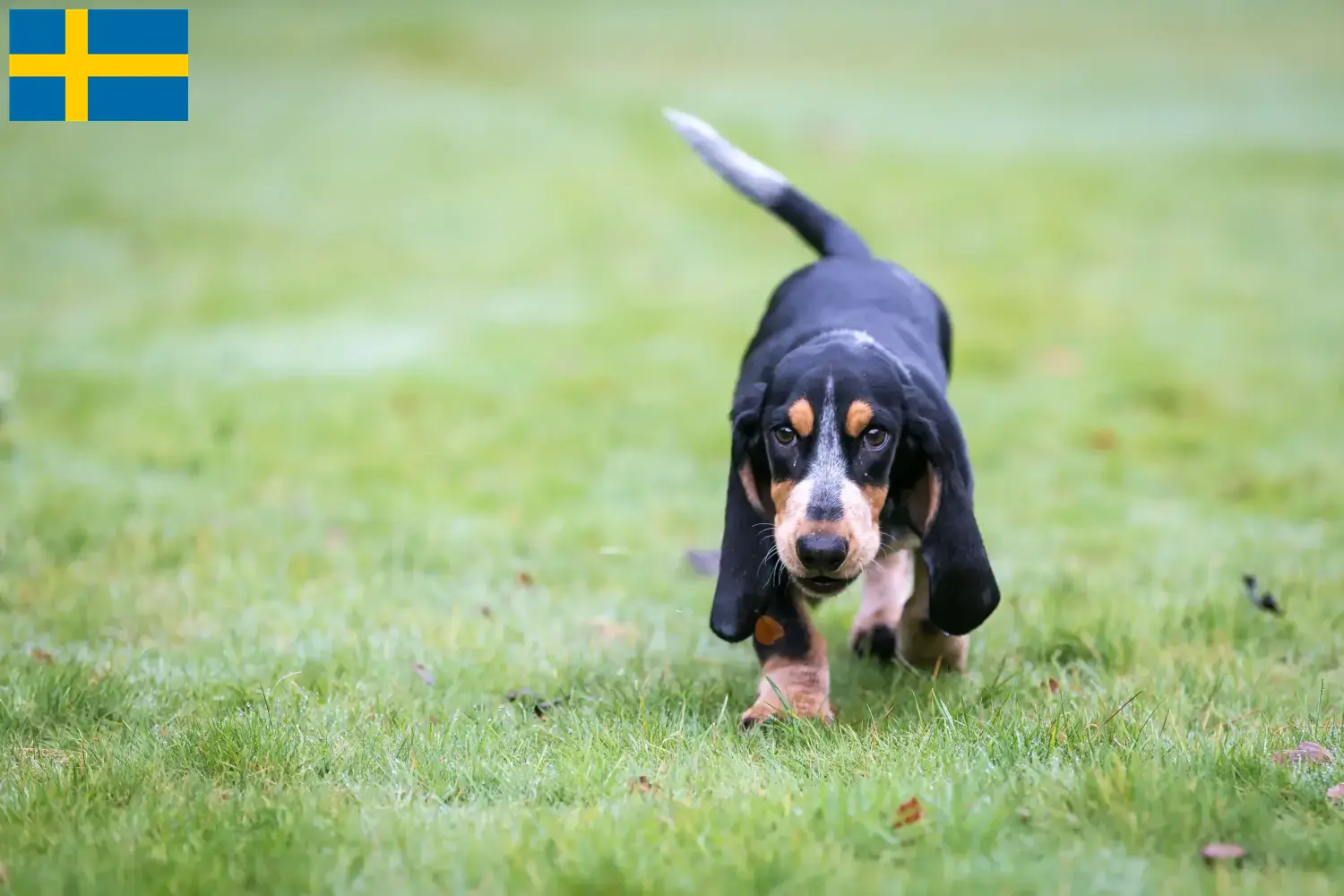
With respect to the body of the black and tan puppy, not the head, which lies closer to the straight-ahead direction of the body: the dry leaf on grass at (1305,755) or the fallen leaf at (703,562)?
the dry leaf on grass

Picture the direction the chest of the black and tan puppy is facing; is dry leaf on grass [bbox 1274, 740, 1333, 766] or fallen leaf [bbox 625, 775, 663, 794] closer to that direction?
the fallen leaf

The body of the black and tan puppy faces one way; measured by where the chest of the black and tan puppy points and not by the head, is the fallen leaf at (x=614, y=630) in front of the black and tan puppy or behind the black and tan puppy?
behind

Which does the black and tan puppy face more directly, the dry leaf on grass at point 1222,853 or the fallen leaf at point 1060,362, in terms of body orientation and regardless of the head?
the dry leaf on grass

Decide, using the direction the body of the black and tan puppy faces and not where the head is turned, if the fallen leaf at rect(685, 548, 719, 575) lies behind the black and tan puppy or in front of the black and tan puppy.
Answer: behind

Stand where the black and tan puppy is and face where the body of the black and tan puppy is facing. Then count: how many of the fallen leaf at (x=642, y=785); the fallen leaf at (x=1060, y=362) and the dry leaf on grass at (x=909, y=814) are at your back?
1

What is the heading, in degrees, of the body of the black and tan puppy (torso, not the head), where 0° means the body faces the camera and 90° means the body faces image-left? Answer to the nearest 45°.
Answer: approximately 0°

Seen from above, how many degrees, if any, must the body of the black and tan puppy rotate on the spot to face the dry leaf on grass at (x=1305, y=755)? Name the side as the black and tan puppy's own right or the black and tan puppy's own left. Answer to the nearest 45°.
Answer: approximately 45° to the black and tan puppy's own left
